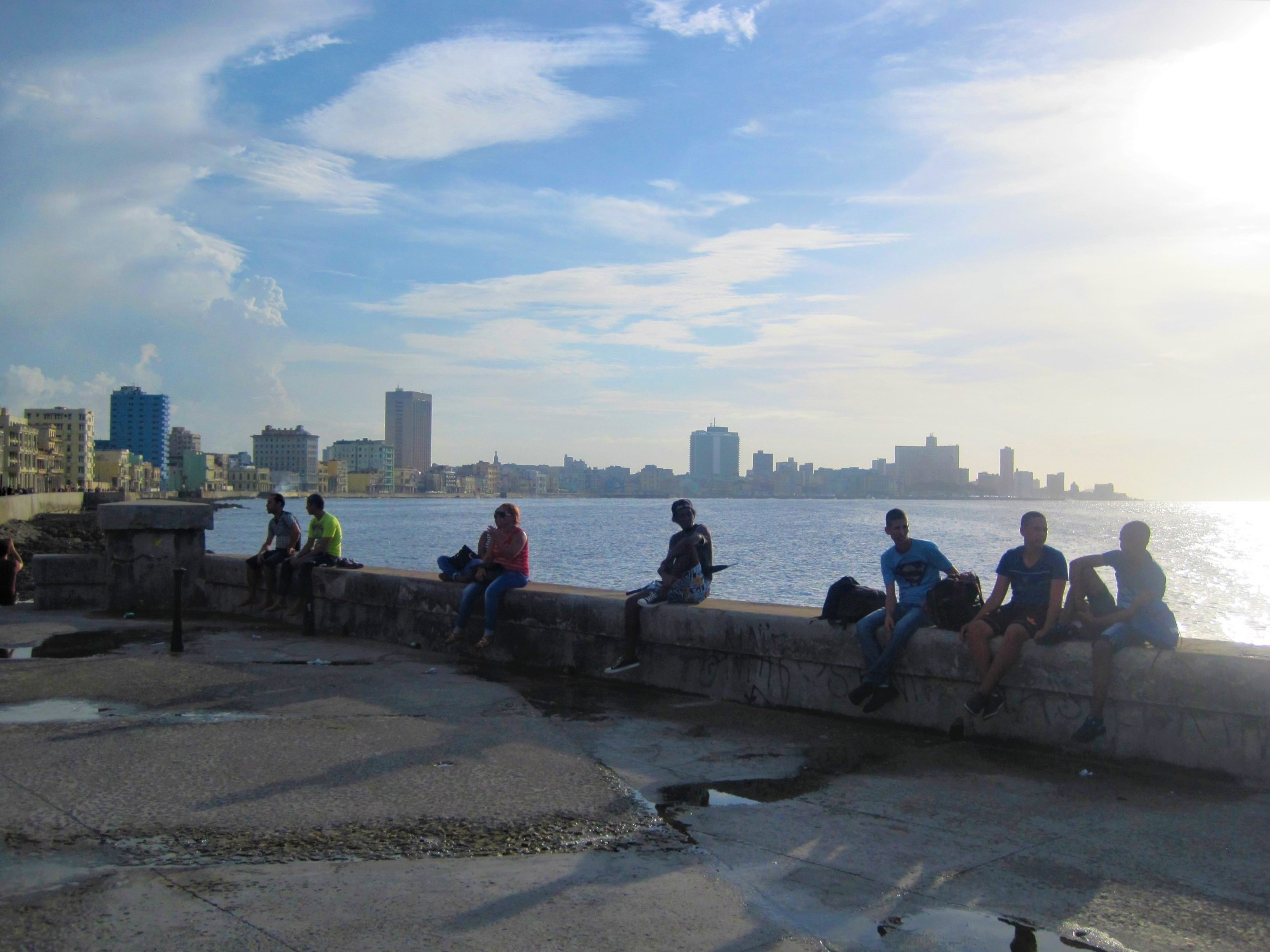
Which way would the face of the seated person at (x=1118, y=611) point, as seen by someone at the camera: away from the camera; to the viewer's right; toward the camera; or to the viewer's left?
to the viewer's left

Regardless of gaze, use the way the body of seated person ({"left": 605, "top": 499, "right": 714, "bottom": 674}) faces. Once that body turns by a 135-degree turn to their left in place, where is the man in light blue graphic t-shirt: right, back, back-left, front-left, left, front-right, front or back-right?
front-right

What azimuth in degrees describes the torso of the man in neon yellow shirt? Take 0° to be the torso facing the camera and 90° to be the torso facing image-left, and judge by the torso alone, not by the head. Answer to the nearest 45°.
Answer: approximately 45°

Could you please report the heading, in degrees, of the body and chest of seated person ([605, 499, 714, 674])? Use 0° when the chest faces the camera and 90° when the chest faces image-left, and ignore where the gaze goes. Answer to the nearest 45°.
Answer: approximately 45°

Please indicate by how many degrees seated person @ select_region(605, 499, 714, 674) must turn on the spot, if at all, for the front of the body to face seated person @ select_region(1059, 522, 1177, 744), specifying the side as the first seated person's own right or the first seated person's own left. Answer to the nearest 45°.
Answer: approximately 90° to the first seated person's own left

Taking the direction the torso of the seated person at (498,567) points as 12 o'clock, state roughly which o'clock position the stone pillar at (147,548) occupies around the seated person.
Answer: The stone pillar is roughly at 3 o'clock from the seated person.

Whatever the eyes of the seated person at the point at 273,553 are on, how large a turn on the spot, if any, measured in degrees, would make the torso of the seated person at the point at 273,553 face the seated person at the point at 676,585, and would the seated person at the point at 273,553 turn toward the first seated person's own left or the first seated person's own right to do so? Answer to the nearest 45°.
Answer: approximately 90° to the first seated person's own left

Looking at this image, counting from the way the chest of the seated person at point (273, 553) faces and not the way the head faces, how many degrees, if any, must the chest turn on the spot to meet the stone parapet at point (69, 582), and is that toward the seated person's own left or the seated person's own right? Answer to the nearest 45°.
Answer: approximately 90° to the seated person's own right
